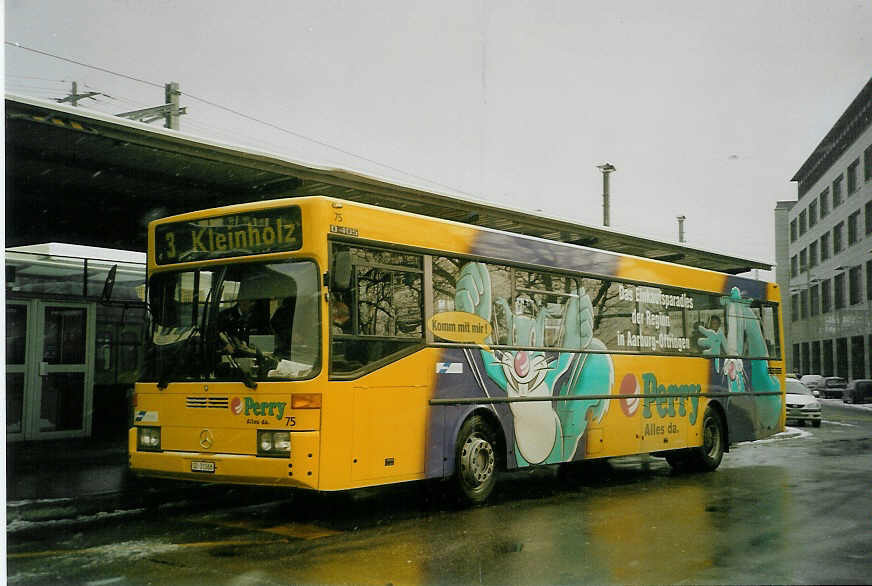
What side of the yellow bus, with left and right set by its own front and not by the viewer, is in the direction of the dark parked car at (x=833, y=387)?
back

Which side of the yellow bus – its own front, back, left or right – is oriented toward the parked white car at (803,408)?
back

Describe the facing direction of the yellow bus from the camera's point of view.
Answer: facing the viewer and to the left of the viewer

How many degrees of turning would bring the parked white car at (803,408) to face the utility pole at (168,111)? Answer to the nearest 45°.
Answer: approximately 45° to its right

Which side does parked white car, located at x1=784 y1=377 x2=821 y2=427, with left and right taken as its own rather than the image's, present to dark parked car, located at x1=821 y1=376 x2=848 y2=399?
back

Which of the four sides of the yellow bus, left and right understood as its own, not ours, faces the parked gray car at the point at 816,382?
back

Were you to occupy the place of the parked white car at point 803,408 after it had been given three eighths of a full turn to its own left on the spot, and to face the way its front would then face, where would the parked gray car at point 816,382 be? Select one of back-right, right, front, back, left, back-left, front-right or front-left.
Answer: front-left

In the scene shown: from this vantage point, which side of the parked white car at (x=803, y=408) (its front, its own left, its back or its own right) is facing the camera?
front

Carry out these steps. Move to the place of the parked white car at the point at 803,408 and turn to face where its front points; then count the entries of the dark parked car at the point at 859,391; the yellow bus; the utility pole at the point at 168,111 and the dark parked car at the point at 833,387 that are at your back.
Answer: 2

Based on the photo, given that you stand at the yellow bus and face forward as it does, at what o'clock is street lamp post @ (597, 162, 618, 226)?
The street lamp post is roughly at 5 o'clock from the yellow bus.

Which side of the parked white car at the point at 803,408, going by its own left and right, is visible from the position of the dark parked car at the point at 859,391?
back
